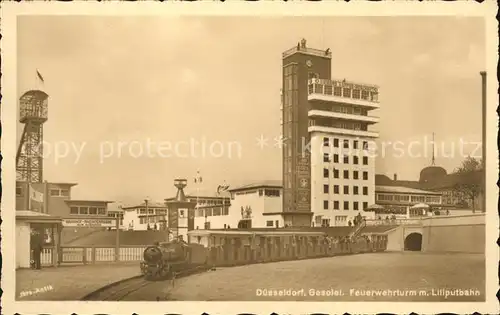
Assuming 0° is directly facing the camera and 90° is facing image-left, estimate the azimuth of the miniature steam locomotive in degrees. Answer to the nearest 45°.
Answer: approximately 45°
